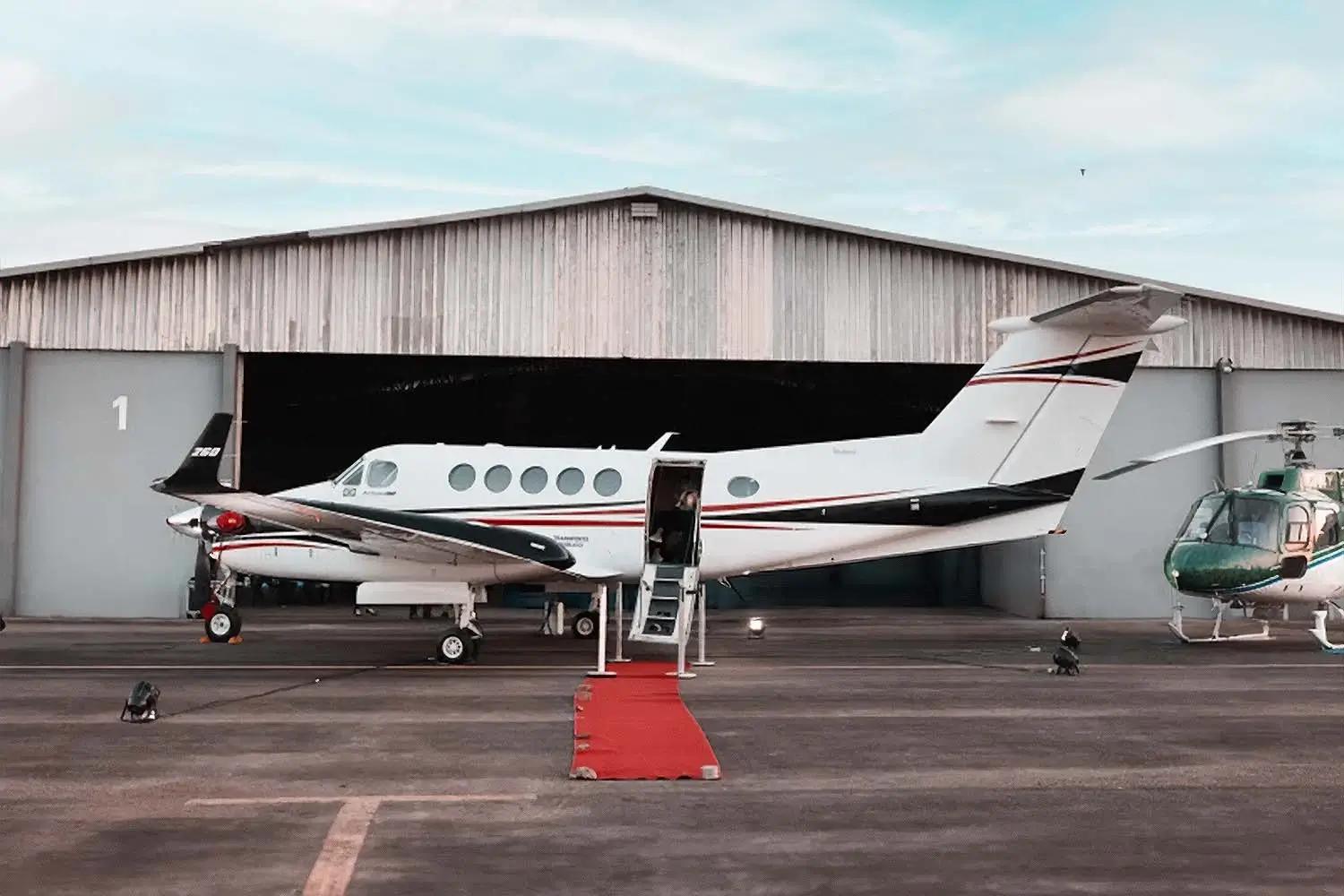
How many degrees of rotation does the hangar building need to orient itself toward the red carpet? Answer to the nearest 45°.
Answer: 0° — it already faces it

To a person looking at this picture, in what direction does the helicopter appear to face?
facing the viewer and to the left of the viewer

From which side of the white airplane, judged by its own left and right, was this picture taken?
left

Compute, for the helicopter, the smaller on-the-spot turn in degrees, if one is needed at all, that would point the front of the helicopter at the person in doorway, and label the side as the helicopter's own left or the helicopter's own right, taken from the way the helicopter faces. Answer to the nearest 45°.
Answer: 0° — it already faces them

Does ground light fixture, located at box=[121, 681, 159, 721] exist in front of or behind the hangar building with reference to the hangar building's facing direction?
in front

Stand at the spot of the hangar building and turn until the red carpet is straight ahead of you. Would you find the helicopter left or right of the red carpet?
left

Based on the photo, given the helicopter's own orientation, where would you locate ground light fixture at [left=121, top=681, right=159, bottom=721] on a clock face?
The ground light fixture is roughly at 12 o'clock from the helicopter.

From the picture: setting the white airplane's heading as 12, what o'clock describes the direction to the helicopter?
The helicopter is roughly at 6 o'clock from the white airplane.

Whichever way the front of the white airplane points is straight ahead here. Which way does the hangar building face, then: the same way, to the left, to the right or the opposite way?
to the left

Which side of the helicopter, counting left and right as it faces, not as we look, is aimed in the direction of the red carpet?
front

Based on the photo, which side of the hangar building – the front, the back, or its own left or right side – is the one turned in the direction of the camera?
front

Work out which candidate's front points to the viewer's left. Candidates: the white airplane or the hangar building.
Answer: the white airplane

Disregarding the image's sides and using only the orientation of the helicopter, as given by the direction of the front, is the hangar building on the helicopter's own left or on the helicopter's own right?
on the helicopter's own right

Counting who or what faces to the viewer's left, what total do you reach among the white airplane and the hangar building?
1

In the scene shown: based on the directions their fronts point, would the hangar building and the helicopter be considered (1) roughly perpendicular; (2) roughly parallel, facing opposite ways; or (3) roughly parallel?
roughly perpendicular

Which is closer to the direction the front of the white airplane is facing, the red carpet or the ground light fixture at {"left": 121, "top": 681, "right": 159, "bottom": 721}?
the ground light fixture

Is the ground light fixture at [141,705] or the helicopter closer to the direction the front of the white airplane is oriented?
the ground light fixture
